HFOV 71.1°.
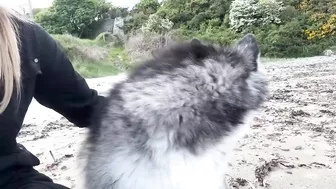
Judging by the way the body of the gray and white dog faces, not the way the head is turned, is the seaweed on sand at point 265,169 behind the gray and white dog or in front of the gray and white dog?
in front

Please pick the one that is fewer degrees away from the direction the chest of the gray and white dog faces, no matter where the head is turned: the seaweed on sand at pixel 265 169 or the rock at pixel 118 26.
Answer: the seaweed on sand

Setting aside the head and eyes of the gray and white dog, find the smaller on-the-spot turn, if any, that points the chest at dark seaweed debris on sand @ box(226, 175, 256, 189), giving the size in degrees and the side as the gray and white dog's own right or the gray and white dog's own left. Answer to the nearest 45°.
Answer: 0° — it already faces it
